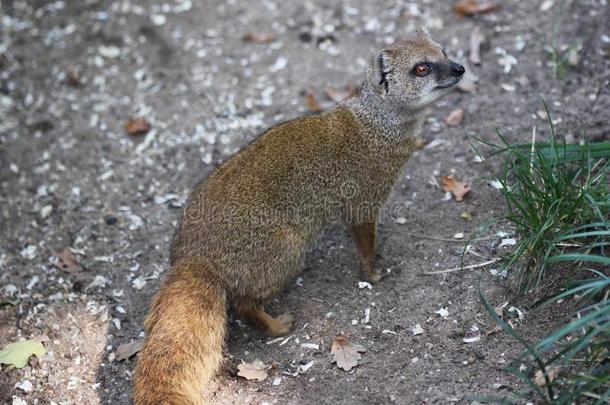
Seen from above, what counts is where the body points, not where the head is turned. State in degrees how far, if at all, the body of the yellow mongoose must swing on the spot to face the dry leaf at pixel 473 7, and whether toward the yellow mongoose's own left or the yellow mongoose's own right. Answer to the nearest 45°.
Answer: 0° — it already faces it

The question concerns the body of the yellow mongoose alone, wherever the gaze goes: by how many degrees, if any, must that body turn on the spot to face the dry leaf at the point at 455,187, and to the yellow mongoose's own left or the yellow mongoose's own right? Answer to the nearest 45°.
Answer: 0° — it already faces it

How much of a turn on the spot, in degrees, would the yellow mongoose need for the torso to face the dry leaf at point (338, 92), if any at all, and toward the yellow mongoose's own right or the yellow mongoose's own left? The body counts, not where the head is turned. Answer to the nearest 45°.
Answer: approximately 45° to the yellow mongoose's own left

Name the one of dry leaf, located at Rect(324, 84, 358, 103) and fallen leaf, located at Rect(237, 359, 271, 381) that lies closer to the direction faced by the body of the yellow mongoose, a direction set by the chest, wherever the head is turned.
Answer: the dry leaf

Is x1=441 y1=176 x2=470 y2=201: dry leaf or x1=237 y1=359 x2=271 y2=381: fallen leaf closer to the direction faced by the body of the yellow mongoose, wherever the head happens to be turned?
the dry leaf

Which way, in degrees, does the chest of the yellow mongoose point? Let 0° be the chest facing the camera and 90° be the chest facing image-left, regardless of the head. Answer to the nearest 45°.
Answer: approximately 225°

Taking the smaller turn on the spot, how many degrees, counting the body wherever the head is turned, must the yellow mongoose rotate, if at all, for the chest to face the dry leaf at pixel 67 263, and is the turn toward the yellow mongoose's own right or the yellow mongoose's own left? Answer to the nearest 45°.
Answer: approximately 135° to the yellow mongoose's own left

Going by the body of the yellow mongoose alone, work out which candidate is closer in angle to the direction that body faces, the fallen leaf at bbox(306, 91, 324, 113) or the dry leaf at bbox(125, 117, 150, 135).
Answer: the fallen leaf

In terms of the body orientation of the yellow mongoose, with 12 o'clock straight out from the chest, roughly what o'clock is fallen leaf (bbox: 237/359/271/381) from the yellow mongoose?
The fallen leaf is roughly at 5 o'clock from the yellow mongoose.

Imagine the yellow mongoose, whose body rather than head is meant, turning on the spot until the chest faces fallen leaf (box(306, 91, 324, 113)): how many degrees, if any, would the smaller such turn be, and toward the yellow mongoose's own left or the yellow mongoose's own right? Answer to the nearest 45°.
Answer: approximately 45° to the yellow mongoose's own left

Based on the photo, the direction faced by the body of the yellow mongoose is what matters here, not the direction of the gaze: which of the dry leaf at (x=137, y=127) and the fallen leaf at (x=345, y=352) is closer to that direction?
the dry leaf
